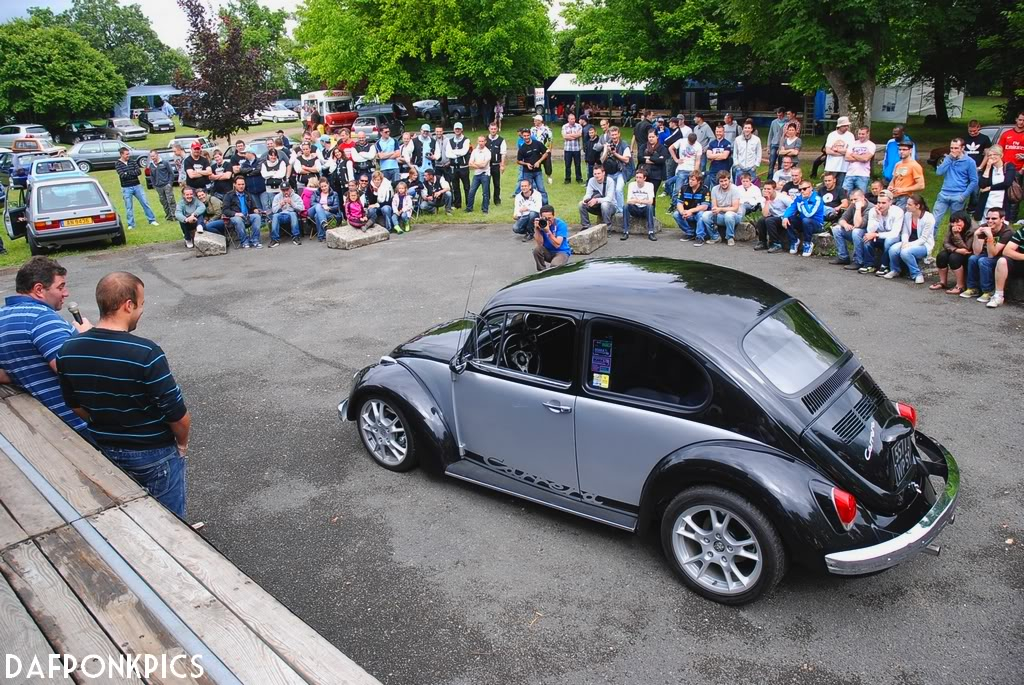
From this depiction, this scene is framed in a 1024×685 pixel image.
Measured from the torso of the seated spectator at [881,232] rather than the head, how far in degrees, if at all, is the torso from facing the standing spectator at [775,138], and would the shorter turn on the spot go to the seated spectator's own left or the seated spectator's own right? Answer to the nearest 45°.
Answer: approximately 135° to the seated spectator's own right

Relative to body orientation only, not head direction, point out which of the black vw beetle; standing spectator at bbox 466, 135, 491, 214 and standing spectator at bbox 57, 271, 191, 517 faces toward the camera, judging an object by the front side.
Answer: standing spectator at bbox 466, 135, 491, 214

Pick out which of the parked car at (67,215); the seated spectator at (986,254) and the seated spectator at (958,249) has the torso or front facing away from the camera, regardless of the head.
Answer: the parked car

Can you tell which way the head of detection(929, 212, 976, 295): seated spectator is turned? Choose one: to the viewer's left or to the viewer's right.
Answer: to the viewer's left

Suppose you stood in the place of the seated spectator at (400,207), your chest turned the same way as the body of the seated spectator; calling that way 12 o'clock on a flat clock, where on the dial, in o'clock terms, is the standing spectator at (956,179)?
The standing spectator is roughly at 10 o'clock from the seated spectator.

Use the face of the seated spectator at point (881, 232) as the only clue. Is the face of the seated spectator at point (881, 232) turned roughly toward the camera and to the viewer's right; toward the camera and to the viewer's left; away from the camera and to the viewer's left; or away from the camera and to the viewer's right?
toward the camera and to the viewer's left

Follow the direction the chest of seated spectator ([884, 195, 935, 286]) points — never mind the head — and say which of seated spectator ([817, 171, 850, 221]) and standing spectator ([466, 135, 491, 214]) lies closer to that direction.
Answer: the standing spectator

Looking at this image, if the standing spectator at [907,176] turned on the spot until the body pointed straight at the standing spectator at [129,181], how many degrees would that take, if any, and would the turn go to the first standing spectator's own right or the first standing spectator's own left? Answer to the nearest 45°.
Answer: approximately 45° to the first standing spectator's own right

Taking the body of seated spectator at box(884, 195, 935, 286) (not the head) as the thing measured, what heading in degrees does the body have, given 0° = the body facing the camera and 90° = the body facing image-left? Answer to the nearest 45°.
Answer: approximately 45°

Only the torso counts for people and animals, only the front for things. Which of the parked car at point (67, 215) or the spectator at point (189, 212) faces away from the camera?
the parked car

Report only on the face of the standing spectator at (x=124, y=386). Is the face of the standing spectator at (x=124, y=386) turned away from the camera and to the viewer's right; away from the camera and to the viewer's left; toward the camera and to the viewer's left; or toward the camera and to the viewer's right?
away from the camera and to the viewer's right

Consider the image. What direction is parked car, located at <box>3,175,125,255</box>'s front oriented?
away from the camera

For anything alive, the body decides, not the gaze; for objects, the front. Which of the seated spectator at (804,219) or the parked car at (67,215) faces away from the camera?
the parked car

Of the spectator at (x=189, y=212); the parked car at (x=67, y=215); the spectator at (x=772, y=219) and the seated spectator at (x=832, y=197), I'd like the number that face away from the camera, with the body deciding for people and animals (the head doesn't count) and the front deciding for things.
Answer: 1
